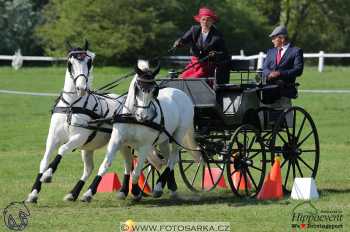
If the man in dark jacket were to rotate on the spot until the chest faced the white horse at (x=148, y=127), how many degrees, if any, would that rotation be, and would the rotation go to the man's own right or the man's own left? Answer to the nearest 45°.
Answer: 0° — they already face it

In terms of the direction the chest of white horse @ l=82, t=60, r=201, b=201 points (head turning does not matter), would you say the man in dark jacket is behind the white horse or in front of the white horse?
behind

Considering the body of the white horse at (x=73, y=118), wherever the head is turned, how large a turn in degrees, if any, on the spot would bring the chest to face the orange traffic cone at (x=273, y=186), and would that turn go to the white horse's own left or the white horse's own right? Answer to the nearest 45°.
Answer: approximately 135° to the white horse's own left

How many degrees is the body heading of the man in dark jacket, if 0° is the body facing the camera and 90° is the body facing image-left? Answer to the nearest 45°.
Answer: approximately 45°

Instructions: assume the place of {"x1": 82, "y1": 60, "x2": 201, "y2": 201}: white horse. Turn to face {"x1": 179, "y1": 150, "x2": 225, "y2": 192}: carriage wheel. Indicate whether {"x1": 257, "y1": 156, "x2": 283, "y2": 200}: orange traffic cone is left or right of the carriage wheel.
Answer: right

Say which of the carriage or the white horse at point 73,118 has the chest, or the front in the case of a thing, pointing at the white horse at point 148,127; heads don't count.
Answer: the carriage

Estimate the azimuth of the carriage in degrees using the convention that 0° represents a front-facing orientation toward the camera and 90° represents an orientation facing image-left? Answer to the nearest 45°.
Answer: approximately 45°

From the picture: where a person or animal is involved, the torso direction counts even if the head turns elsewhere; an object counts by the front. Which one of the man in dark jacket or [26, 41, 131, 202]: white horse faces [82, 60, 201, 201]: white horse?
the man in dark jacket

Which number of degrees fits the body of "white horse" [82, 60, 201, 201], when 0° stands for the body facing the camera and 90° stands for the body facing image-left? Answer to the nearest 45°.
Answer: approximately 45°
